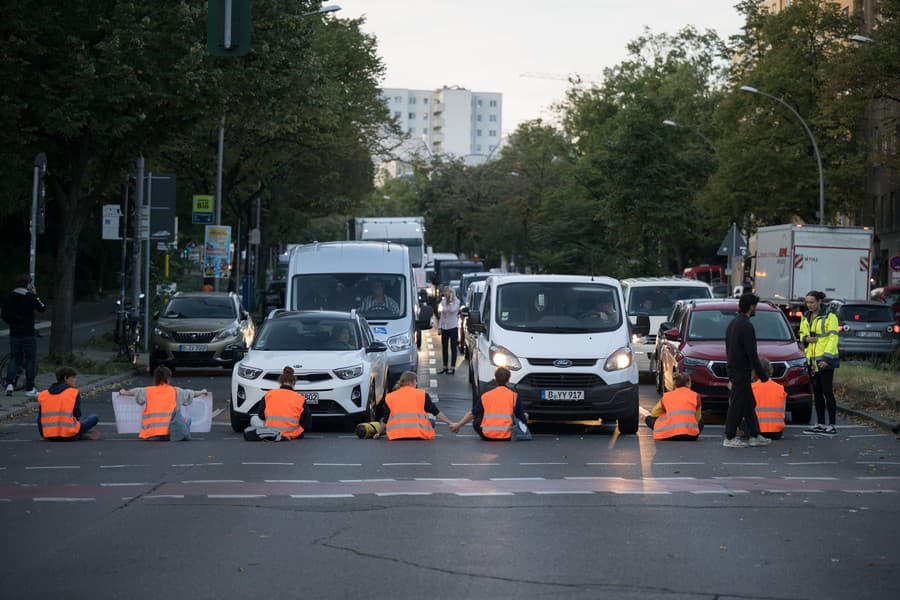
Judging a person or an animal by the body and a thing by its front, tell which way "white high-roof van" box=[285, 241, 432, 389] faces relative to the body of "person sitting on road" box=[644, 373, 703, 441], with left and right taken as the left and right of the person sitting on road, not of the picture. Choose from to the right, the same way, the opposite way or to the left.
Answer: the opposite way

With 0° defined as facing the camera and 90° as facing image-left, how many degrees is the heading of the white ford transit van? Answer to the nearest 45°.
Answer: approximately 0°

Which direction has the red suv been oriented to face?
toward the camera

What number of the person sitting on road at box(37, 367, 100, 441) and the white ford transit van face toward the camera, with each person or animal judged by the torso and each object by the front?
1

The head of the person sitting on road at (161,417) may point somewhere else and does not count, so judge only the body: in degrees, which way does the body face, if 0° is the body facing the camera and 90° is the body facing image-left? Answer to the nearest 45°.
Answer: approximately 180°

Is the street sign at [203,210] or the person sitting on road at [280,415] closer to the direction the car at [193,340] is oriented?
the person sitting on road

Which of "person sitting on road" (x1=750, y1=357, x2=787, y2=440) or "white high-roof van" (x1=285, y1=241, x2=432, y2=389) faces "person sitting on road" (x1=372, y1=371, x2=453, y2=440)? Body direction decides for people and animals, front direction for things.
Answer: the white high-roof van

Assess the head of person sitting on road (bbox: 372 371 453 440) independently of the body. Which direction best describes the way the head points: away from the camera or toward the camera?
away from the camera

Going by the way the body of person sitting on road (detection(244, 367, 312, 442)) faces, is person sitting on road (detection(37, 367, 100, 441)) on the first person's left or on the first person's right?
on the first person's left

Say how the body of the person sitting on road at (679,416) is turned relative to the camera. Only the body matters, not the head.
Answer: away from the camera

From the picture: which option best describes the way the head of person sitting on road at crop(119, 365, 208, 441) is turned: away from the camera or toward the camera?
away from the camera

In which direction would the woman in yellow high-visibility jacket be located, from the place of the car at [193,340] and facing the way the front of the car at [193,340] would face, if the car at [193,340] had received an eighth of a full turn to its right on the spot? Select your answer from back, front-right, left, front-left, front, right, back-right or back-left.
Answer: left

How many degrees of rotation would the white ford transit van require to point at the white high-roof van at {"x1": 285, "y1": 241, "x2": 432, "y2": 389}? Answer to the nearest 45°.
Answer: approximately 135° to its right

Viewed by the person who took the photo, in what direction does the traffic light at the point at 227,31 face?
facing away from the viewer

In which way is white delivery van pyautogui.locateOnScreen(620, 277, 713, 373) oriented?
toward the camera

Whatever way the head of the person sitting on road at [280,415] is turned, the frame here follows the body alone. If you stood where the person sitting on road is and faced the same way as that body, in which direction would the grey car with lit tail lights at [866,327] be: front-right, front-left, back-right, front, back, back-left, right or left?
front-right

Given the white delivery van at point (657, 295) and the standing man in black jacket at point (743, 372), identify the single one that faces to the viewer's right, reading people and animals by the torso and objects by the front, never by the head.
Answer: the standing man in black jacket

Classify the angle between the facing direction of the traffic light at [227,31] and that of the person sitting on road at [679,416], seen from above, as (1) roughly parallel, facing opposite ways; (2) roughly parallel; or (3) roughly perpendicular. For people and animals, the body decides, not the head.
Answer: roughly parallel

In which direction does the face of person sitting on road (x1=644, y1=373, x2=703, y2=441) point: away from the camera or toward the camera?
away from the camera
